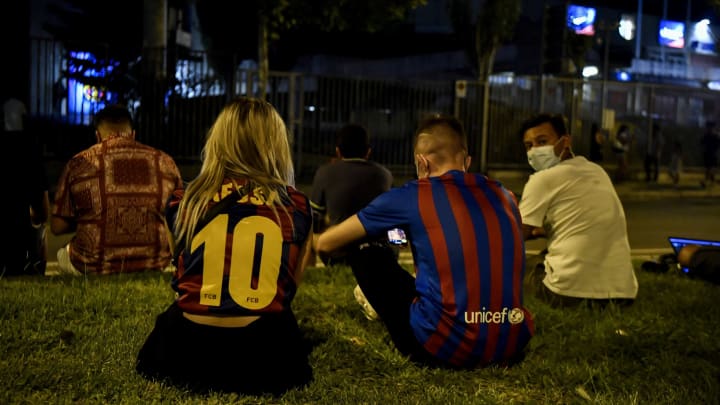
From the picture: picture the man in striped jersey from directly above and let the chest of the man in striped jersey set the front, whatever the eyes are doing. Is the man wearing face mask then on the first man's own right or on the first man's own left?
on the first man's own right

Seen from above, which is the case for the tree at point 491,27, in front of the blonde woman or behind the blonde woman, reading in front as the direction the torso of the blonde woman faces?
in front

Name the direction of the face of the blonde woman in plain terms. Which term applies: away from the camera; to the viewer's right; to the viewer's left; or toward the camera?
away from the camera

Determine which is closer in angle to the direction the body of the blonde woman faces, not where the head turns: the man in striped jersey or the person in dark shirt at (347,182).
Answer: the person in dark shirt

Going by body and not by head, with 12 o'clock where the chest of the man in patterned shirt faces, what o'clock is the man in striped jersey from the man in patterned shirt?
The man in striped jersey is roughly at 5 o'clock from the man in patterned shirt.

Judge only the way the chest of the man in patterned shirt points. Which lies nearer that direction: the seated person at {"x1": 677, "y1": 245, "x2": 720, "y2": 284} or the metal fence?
the metal fence

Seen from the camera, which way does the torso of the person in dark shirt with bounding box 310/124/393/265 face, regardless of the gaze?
away from the camera

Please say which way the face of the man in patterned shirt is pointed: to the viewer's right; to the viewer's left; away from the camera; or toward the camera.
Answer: away from the camera

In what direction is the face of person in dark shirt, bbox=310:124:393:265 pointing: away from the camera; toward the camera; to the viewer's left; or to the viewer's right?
away from the camera

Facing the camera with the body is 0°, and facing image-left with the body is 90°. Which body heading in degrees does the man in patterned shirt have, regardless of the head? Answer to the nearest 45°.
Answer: approximately 180°

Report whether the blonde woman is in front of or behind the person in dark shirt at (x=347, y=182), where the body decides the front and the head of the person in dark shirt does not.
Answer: behind

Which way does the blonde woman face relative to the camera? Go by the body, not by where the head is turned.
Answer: away from the camera
